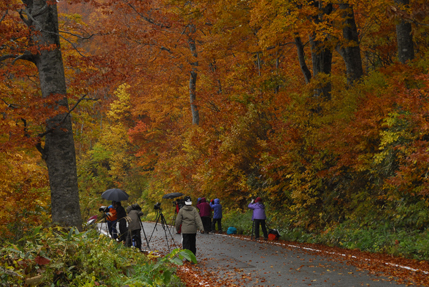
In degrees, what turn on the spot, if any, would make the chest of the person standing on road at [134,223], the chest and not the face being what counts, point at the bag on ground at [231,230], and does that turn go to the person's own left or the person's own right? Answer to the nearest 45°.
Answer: approximately 45° to the person's own right

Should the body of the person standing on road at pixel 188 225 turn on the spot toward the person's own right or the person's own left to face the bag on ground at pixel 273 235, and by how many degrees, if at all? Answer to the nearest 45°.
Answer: approximately 45° to the person's own right

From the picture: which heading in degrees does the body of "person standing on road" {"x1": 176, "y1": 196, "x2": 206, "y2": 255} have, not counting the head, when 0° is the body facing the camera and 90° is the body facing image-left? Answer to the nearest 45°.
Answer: approximately 180°

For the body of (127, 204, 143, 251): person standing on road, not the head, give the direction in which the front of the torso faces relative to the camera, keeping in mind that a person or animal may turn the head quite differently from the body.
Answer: away from the camera

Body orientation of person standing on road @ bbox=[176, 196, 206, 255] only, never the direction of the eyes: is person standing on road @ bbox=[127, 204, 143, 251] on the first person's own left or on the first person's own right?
on the first person's own left

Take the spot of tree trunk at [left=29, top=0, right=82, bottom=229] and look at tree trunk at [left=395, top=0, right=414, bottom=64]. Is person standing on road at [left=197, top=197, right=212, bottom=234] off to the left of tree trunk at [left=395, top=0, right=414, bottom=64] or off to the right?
left

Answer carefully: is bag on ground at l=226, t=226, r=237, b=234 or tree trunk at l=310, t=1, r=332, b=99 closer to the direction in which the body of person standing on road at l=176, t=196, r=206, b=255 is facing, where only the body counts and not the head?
the bag on ground

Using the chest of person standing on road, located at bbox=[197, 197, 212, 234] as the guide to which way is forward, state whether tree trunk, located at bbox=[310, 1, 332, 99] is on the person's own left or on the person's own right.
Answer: on the person's own right

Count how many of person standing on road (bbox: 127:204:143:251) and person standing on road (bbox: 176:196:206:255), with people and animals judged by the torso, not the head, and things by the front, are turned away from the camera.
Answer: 2

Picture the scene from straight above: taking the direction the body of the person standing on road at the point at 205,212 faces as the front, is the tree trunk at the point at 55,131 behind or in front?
behind
